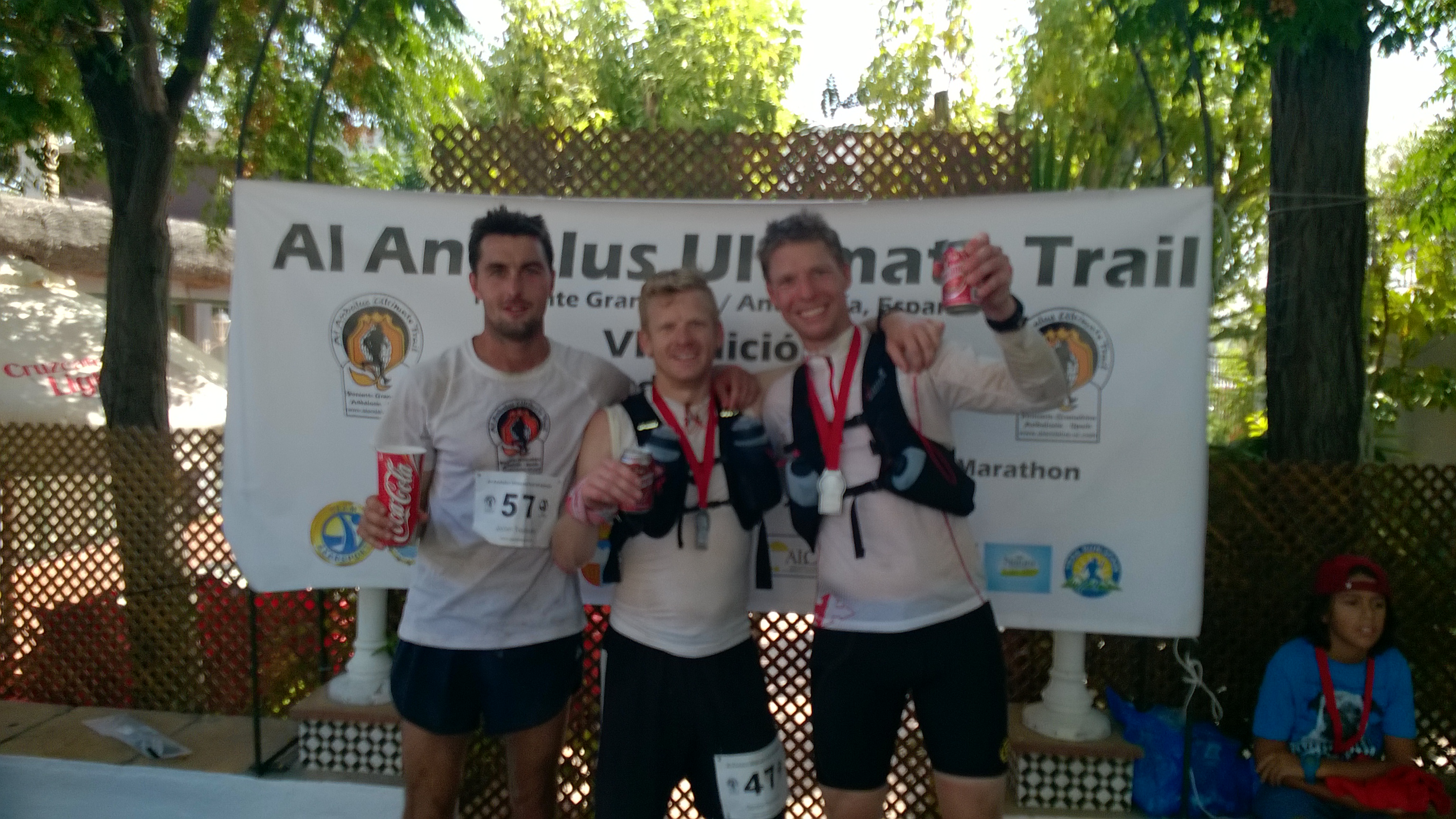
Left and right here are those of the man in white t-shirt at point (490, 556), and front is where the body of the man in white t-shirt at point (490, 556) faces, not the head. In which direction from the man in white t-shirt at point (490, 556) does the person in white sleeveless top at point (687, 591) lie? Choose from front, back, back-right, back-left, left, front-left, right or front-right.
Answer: front-left

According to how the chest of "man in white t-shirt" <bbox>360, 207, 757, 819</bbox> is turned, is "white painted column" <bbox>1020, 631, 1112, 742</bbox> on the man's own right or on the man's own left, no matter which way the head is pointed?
on the man's own left

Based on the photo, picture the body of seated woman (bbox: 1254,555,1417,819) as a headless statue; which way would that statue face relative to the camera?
toward the camera

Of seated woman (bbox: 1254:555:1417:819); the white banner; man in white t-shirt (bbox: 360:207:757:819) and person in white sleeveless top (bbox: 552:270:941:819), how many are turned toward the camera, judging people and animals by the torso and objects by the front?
4

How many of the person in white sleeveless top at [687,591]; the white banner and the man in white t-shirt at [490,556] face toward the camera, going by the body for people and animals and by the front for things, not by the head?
3

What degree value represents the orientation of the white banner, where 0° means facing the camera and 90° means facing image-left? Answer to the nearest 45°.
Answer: approximately 0°

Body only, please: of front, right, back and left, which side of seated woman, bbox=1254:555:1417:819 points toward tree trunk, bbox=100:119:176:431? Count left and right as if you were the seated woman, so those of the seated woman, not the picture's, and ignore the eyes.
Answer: right

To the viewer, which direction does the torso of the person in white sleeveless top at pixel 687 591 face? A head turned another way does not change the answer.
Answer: toward the camera

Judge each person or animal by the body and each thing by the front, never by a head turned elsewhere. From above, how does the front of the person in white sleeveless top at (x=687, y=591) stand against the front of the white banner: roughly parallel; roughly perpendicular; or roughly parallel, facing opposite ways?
roughly parallel

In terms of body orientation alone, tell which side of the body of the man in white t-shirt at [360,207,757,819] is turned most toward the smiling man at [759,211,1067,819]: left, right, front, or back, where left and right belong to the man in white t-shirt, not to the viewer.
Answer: left

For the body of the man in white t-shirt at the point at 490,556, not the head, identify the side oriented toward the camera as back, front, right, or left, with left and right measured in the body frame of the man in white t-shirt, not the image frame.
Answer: front

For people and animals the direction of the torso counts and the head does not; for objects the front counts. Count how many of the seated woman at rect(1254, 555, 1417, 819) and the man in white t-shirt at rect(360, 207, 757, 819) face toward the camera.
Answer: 2

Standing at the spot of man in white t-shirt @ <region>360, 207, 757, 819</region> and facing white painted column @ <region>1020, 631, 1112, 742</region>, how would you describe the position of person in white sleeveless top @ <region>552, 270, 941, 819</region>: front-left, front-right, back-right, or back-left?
front-right

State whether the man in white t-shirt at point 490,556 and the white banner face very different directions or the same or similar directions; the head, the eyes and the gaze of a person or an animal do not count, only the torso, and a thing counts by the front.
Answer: same or similar directions

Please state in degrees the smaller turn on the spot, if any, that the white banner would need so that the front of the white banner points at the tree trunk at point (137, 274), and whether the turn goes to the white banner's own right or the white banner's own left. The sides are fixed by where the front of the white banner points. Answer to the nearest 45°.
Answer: approximately 135° to the white banner's own right

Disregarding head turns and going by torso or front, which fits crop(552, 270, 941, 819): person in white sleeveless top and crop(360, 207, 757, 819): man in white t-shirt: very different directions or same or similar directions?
same or similar directions
